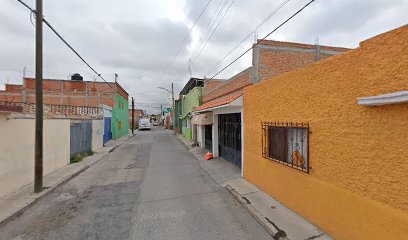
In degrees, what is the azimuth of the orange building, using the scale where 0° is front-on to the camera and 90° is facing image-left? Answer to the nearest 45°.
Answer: approximately 45°

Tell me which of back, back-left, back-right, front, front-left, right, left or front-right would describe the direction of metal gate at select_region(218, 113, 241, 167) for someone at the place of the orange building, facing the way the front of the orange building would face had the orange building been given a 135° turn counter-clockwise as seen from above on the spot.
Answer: back-left

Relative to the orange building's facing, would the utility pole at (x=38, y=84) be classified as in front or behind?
in front

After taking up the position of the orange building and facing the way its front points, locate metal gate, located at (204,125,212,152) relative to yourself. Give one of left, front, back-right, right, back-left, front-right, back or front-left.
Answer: right

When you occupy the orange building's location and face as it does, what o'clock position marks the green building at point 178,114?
The green building is roughly at 3 o'clock from the orange building.

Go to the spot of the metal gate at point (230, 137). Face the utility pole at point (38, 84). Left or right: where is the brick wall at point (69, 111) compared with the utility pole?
right
